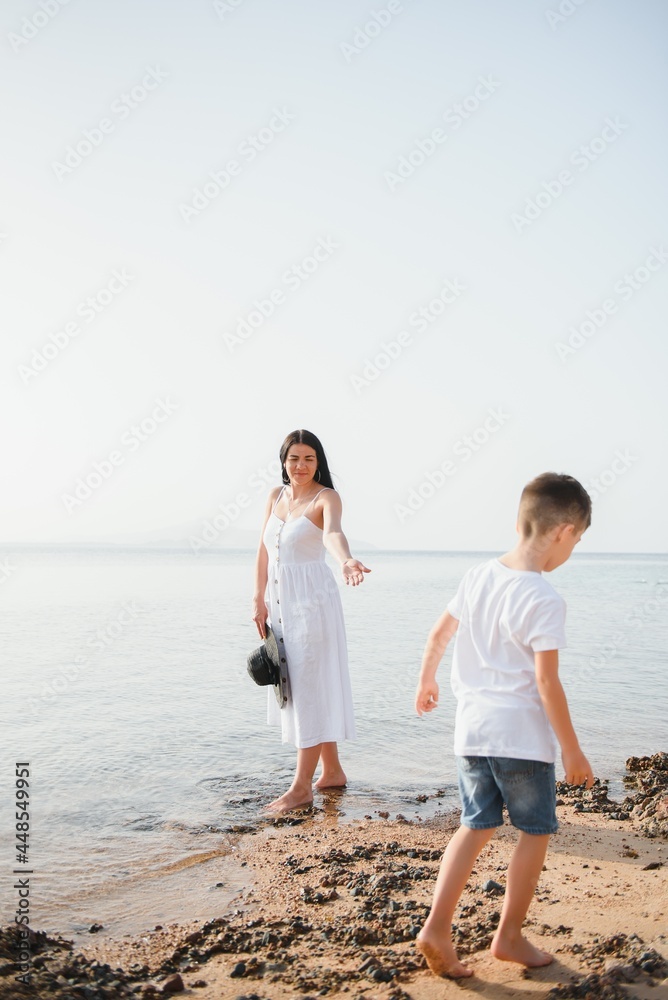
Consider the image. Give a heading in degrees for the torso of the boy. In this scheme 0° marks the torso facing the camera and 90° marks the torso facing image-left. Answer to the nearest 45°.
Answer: approximately 225°

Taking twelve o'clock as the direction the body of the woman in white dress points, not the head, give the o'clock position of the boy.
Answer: The boy is roughly at 10 o'clock from the woman in white dress.

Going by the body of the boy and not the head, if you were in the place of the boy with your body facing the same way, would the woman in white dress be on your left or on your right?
on your left

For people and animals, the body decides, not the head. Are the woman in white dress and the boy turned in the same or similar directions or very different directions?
very different directions

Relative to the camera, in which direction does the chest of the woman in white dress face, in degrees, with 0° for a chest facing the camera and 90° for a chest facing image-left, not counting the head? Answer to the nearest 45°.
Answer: approximately 45°
